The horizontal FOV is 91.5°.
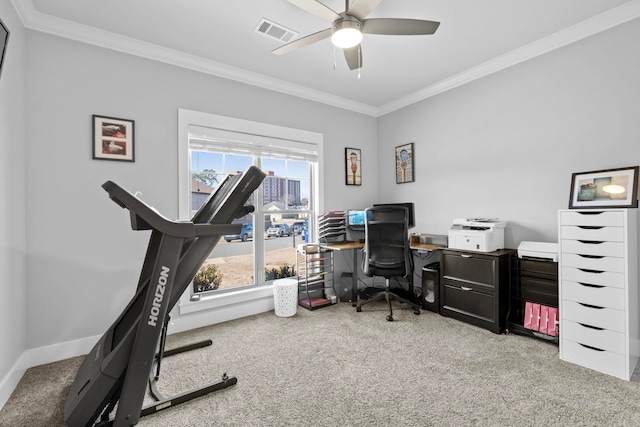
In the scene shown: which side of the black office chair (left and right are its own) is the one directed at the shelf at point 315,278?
left

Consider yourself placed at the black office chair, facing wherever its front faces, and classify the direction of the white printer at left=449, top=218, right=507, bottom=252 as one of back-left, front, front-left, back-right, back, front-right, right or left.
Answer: right

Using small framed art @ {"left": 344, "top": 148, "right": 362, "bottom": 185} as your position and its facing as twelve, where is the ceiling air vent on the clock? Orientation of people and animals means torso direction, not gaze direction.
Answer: The ceiling air vent is roughly at 2 o'clock from the small framed art.

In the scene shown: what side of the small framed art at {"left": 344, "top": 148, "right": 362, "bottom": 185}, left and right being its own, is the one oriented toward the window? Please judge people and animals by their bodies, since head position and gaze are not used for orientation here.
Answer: right

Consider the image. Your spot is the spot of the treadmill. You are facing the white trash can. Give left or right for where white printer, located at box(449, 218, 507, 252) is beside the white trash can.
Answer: right

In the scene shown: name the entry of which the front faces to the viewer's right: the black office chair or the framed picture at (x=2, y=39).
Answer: the framed picture

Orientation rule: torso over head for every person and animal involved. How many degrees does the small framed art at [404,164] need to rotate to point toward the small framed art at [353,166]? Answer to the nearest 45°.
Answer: approximately 45° to its right

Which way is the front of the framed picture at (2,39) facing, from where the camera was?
facing to the right of the viewer

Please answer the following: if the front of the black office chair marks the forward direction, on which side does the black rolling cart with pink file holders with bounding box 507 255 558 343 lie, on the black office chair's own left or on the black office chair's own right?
on the black office chair's own right
